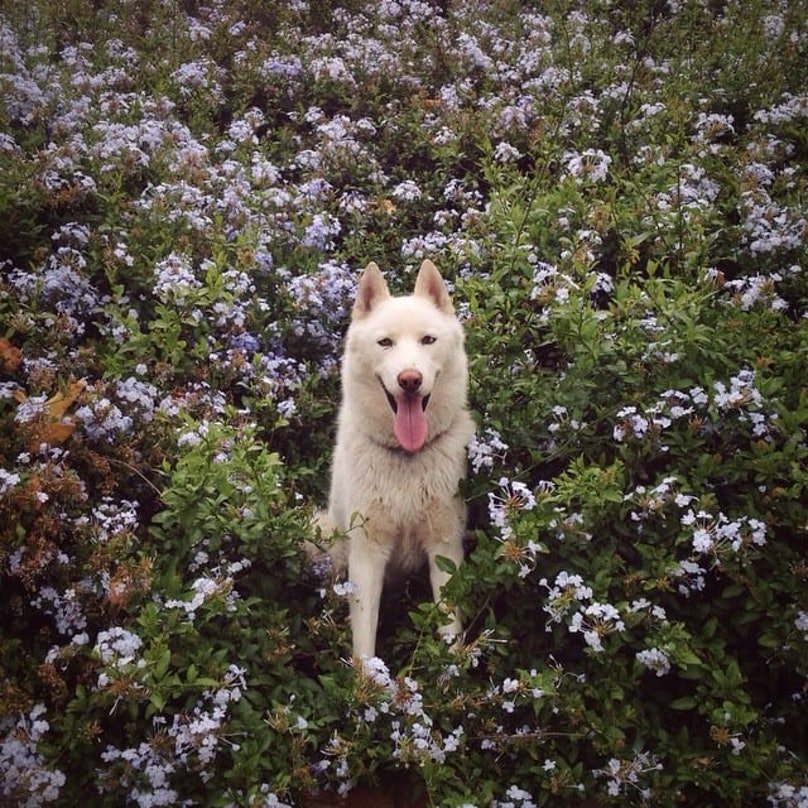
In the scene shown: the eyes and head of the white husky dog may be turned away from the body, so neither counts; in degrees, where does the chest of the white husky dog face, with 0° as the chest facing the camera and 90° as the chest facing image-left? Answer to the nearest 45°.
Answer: approximately 0°
